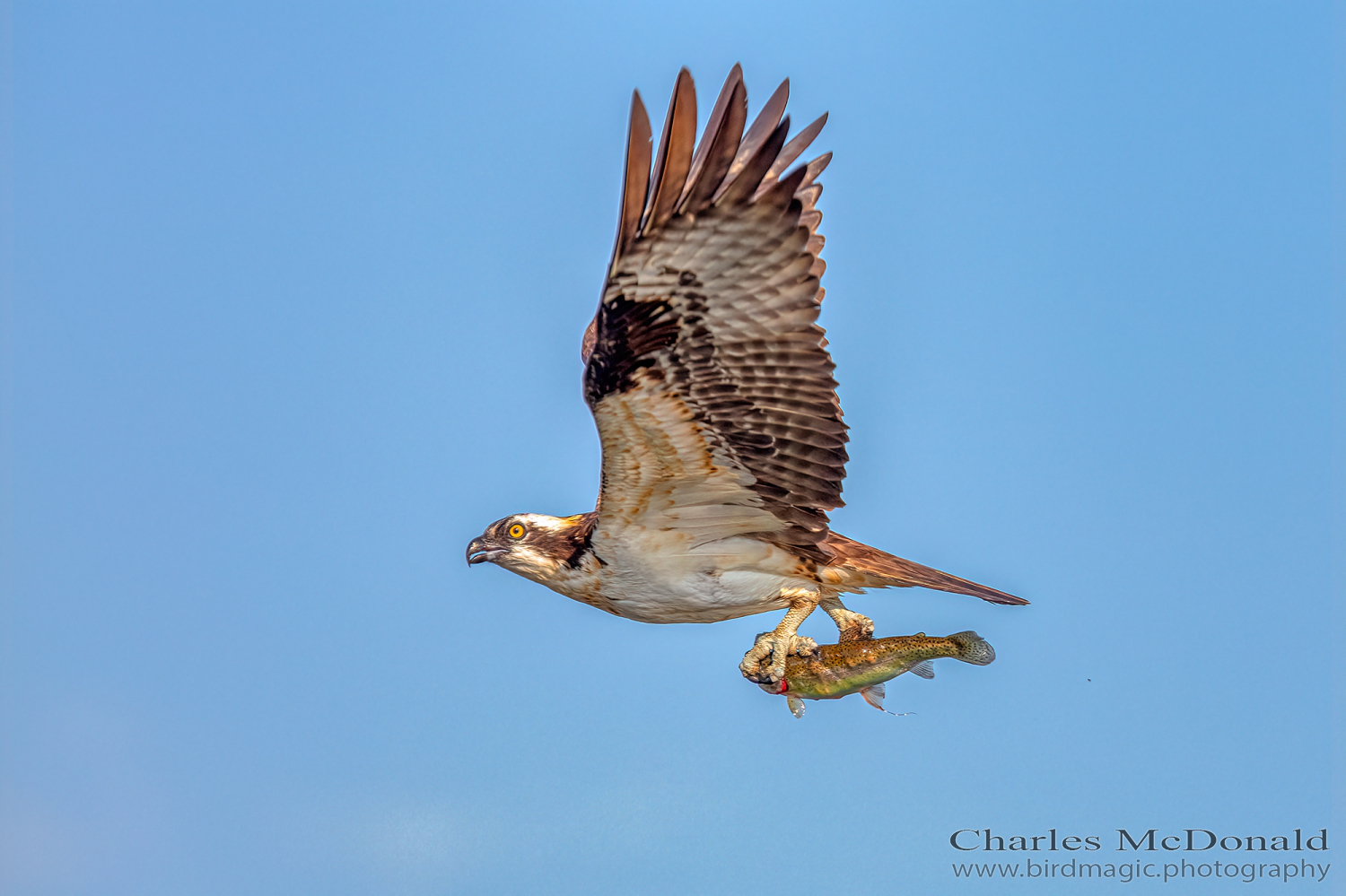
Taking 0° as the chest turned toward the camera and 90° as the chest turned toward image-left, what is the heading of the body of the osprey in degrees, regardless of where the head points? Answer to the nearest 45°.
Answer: approximately 90°
